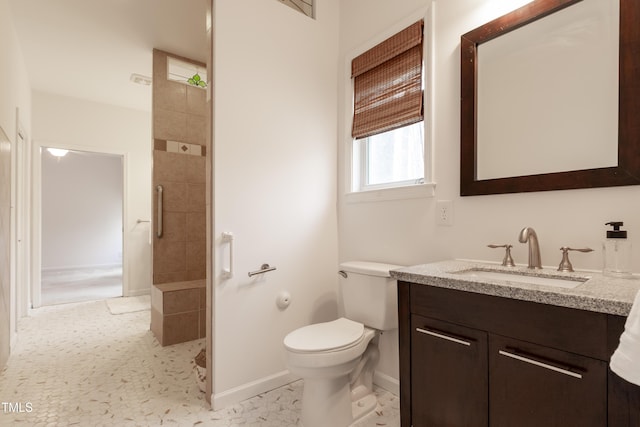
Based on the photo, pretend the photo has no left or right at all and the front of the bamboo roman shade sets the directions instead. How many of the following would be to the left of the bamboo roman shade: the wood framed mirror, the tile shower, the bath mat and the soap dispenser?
2

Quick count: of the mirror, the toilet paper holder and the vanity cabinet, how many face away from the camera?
0

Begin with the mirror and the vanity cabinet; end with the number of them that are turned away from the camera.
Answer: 0

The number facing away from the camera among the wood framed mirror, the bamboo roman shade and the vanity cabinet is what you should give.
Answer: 0

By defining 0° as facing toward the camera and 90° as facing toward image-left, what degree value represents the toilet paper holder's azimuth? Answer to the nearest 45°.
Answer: approximately 315°

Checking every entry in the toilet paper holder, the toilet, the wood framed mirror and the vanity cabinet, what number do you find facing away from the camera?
0

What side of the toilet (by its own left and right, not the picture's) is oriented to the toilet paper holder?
right

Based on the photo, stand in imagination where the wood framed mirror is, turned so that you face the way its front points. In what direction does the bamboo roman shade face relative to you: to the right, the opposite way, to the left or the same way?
the same way

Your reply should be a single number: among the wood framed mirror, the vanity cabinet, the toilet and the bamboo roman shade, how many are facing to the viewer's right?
0

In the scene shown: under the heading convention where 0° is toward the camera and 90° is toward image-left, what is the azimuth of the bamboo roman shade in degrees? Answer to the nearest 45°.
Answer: approximately 45°

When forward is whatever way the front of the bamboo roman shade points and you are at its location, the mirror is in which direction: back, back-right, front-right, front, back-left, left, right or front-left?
left

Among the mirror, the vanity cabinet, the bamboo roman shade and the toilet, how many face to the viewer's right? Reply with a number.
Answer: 0
